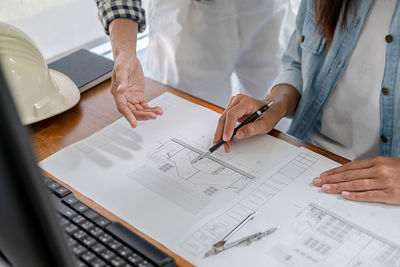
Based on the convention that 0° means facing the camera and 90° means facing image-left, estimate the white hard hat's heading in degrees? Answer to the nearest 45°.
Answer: approximately 270°

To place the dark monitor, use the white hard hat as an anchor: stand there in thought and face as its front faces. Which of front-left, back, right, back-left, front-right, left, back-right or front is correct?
right
